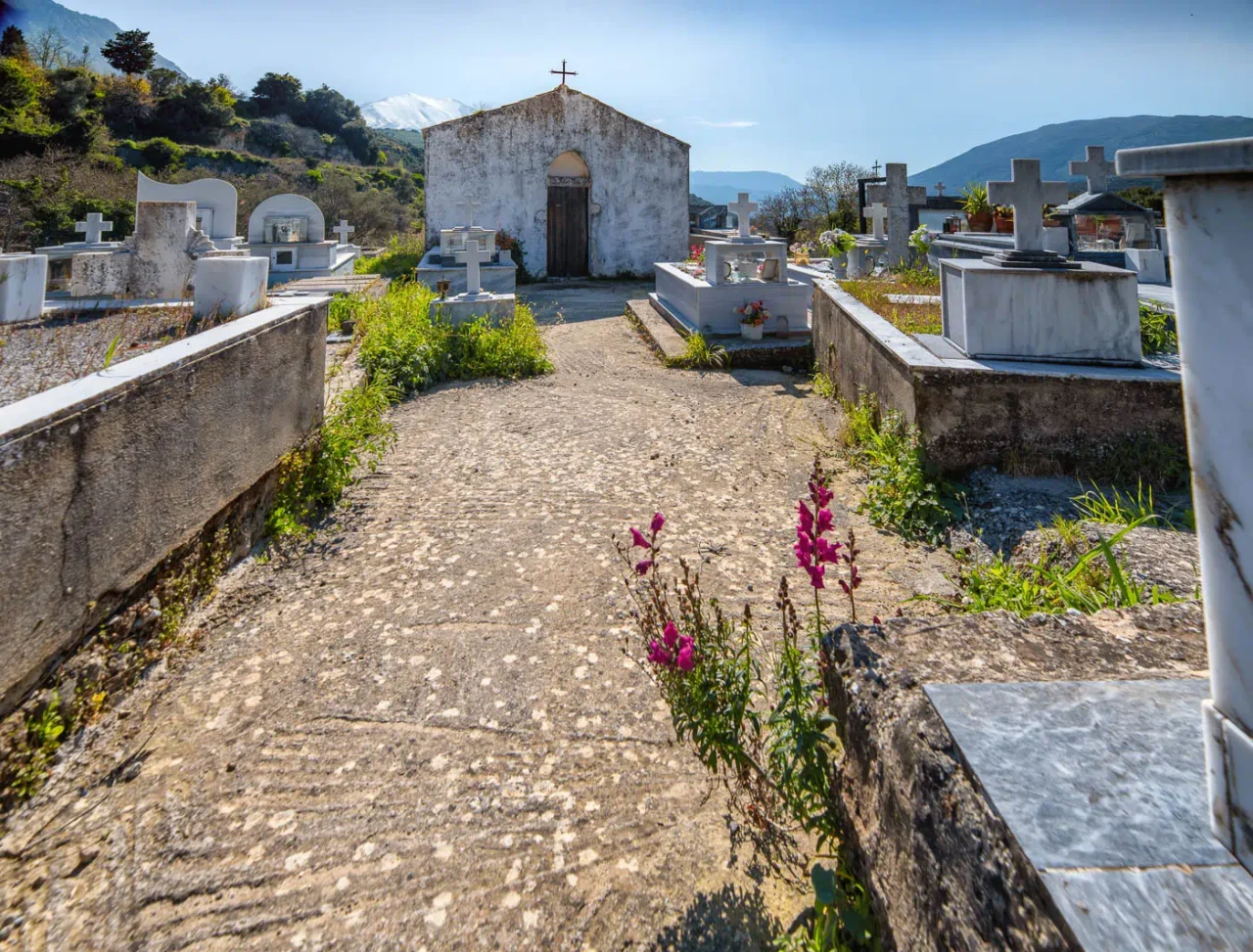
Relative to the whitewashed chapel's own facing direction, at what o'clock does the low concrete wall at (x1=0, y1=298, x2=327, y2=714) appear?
The low concrete wall is roughly at 12 o'clock from the whitewashed chapel.

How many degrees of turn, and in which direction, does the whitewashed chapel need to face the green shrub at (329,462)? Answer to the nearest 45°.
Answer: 0° — it already faces it

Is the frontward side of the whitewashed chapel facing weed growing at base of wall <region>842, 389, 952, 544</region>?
yes

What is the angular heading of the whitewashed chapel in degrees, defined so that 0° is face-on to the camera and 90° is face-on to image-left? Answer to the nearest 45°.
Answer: approximately 0°

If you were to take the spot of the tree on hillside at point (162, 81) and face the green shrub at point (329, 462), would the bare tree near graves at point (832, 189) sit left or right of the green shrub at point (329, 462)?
left

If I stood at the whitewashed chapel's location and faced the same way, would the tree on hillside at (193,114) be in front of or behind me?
behind

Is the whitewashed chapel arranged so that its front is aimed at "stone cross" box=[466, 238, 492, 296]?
yes
